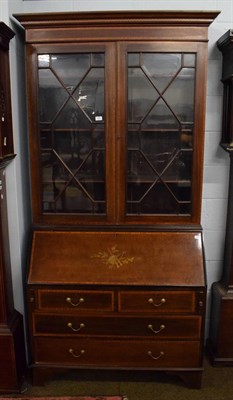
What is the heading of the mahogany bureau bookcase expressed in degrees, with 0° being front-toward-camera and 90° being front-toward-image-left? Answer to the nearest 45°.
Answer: approximately 0°
